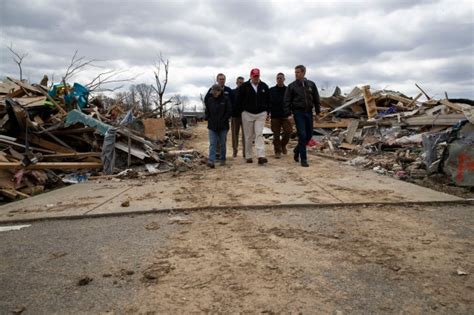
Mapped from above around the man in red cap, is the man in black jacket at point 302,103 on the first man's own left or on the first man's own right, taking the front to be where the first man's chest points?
on the first man's own left

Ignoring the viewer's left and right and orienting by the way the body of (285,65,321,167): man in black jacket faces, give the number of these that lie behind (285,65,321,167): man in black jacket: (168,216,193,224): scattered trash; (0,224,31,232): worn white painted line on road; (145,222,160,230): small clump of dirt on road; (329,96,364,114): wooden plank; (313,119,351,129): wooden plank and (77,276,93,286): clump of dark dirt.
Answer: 2

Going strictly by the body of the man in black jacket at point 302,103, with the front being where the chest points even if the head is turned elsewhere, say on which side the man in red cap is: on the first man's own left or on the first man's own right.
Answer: on the first man's own right

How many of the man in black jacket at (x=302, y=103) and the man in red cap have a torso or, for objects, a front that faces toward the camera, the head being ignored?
2

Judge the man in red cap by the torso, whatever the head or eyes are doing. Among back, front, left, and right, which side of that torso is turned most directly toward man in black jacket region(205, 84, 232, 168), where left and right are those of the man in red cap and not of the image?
right

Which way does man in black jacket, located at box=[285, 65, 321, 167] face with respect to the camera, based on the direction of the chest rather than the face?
toward the camera

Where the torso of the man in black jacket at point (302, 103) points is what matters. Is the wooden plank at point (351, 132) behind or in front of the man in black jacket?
behind

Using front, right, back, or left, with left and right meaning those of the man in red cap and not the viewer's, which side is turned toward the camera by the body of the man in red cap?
front

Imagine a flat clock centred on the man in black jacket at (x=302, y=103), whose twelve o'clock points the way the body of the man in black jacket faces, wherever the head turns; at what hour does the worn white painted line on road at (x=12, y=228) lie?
The worn white painted line on road is roughly at 1 o'clock from the man in black jacket.

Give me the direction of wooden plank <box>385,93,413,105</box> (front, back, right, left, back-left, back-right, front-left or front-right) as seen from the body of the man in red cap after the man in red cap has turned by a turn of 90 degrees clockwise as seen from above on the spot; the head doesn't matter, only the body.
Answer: back-right

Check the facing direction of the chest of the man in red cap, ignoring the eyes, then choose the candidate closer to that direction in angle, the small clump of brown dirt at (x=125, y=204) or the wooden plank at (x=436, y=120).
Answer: the small clump of brown dirt

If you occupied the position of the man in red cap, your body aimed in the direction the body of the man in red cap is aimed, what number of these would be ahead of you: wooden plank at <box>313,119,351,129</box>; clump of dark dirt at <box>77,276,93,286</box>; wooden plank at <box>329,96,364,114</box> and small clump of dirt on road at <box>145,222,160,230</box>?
2

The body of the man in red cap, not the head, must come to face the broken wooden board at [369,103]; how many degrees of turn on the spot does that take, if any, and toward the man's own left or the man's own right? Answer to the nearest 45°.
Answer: approximately 135° to the man's own left

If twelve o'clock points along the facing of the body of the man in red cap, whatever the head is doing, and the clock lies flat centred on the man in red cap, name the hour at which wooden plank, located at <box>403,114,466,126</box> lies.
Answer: The wooden plank is roughly at 8 o'clock from the man in red cap.

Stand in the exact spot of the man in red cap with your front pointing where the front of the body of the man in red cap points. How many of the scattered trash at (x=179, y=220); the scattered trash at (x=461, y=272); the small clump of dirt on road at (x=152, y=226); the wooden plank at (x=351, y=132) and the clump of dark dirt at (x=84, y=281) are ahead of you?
4

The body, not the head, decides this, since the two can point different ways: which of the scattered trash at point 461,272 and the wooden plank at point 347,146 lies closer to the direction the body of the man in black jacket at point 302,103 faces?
the scattered trash

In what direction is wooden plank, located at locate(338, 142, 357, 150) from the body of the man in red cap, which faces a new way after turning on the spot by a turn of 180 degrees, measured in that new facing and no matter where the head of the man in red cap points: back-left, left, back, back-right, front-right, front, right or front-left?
front-right
